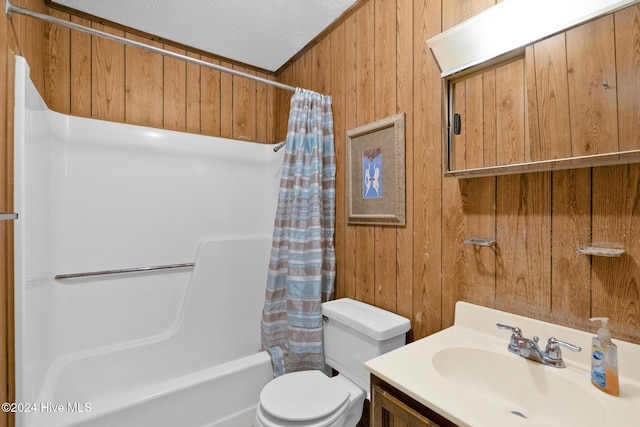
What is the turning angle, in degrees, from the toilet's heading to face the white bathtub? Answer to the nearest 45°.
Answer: approximately 45° to its right

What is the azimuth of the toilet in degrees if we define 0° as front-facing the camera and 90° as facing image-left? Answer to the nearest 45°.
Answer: approximately 45°

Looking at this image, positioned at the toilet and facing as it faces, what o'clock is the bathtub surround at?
The bathtub surround is roughly at 2 o'clock from the toilet.

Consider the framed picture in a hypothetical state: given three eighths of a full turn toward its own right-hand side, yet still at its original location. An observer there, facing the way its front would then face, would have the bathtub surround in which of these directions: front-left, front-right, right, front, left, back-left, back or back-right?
left

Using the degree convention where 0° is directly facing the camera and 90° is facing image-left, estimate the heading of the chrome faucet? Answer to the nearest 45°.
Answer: approximately 45°

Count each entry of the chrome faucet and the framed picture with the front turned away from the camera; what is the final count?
0

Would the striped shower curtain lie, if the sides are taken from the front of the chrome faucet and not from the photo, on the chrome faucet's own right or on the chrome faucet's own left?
on the chrome faucet's own right

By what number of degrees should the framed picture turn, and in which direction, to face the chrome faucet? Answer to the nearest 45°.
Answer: approximately 90° to its left
